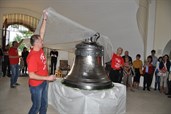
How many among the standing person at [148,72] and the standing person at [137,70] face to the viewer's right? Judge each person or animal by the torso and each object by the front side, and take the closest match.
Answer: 0

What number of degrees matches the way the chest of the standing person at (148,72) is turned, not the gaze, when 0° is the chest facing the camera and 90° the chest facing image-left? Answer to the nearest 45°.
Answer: approximately 45°

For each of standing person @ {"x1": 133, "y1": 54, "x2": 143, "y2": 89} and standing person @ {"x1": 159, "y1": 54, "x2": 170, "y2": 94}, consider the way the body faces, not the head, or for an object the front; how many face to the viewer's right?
0

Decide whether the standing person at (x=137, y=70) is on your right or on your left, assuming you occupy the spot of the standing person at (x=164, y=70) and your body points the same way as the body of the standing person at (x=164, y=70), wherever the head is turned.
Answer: on your right
